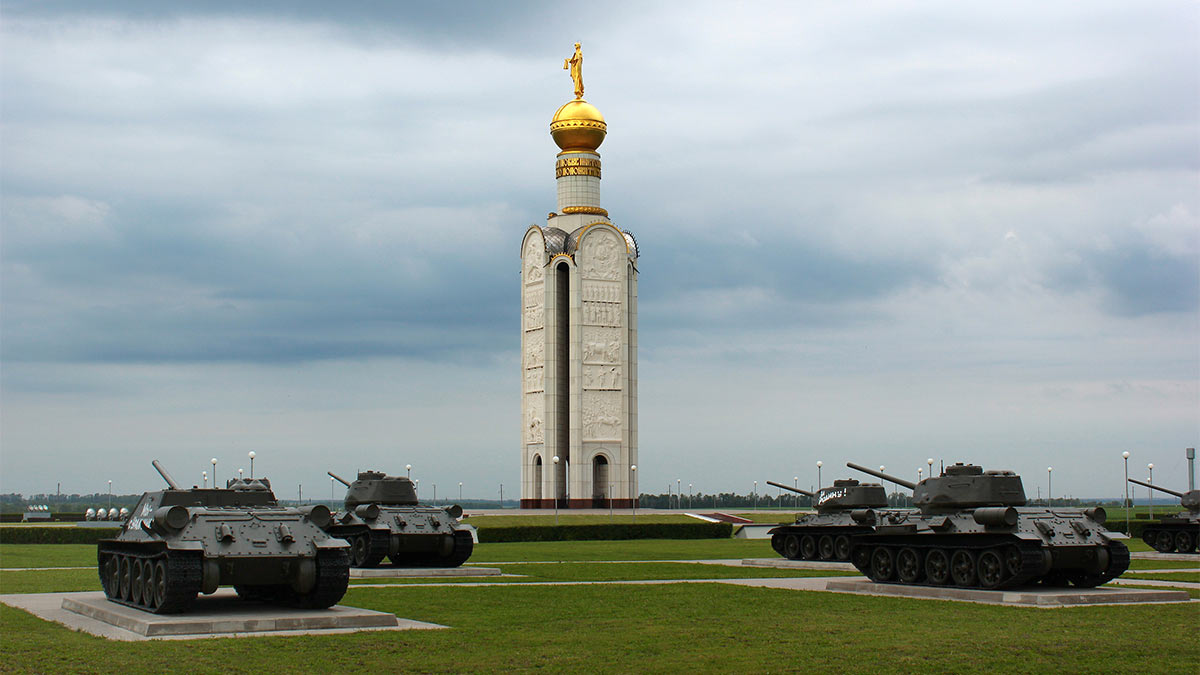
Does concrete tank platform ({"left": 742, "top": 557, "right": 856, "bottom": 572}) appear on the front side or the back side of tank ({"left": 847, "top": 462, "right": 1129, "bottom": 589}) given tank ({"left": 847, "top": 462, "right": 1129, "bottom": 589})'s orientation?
on the front side

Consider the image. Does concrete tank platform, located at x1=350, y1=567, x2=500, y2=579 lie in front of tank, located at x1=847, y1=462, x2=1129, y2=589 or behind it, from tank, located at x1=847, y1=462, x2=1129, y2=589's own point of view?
in front

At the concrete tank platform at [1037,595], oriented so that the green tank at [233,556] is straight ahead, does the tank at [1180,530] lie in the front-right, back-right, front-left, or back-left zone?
back-right

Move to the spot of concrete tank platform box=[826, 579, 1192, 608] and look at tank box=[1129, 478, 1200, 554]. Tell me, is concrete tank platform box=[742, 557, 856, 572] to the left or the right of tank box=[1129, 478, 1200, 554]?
left

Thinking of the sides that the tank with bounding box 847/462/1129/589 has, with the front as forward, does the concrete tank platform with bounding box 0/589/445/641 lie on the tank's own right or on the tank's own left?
on the tank's own left

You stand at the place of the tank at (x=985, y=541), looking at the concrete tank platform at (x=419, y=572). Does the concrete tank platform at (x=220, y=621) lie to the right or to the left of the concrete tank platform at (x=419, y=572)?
left

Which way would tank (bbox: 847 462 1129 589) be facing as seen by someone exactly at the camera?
facing away from the viewer and to the left of the viewer

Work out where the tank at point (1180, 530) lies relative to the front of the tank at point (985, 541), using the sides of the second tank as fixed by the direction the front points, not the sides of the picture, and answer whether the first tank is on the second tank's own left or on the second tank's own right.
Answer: on the second tank's own right
